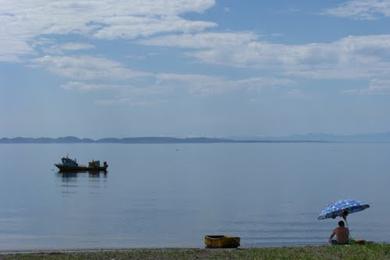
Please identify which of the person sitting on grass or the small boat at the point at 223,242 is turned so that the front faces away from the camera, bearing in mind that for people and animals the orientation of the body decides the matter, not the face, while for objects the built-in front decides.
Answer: the person sitting on grass

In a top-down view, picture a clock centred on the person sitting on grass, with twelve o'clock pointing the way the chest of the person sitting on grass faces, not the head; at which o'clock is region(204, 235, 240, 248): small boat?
The small boat is roughly at 9 o'clock from the person sitting on grass.

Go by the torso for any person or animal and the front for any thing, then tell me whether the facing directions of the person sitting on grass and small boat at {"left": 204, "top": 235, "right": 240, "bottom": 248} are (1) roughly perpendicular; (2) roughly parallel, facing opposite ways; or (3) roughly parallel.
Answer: roughly perpendicular

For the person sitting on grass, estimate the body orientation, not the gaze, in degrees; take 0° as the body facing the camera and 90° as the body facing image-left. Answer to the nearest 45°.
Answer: approximately 180°

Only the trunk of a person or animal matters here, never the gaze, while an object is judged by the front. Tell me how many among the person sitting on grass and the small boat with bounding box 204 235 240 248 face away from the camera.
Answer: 1
